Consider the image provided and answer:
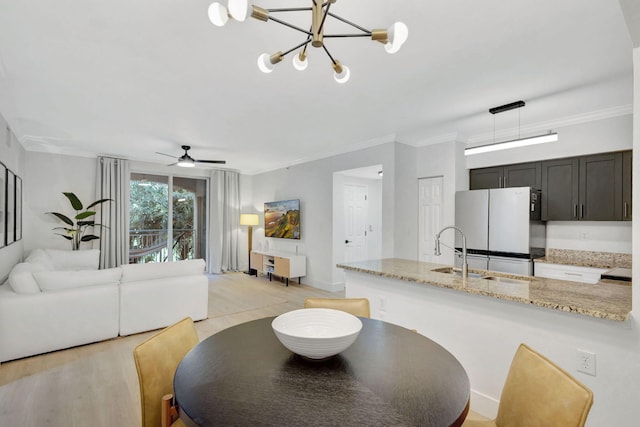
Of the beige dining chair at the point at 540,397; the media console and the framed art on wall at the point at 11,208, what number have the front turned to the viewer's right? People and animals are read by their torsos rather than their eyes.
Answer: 1

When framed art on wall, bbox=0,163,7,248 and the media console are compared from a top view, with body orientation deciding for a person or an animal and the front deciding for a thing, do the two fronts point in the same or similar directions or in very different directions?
very different directions

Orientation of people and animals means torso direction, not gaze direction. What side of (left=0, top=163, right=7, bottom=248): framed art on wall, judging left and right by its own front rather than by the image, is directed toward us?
right

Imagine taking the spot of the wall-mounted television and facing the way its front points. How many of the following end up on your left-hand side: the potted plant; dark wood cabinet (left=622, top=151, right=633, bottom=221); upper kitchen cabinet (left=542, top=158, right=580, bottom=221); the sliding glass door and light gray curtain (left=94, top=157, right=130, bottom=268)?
2

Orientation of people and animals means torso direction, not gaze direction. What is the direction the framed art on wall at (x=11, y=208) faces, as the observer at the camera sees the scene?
facing to the right of the viewer

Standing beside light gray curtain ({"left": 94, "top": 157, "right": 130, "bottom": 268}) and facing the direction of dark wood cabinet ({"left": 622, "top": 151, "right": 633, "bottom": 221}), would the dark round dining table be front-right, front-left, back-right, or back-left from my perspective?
front-right

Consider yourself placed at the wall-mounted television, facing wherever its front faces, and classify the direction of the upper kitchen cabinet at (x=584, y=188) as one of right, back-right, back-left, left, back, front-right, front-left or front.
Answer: left

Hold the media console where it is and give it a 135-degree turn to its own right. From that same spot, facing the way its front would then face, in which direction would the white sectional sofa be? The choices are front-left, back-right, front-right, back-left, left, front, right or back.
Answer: back-left

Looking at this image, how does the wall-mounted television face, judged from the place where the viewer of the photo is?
facing the viewer and to the left of the viewer

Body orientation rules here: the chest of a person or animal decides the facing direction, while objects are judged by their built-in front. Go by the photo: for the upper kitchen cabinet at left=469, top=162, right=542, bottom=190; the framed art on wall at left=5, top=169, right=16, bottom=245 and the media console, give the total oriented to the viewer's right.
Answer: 1

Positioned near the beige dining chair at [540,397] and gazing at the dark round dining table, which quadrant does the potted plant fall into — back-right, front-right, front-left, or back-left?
front-right

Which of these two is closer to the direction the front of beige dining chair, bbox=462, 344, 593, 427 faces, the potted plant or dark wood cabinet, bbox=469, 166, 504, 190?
the potted plant

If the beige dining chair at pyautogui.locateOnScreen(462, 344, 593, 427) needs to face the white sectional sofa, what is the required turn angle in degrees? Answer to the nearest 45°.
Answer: approximately 45° to its right

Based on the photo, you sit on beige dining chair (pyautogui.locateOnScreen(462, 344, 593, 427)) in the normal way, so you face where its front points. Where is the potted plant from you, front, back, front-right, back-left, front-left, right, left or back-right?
front-right

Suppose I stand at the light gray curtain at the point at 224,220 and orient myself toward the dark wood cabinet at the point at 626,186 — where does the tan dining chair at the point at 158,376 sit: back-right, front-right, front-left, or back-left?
front-right

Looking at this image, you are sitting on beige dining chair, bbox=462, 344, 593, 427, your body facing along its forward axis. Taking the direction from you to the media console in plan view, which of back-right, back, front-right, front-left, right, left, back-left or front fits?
right
